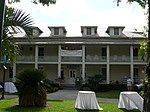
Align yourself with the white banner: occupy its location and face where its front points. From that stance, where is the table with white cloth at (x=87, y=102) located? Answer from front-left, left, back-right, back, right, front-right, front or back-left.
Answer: front

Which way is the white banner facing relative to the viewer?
toward the camera

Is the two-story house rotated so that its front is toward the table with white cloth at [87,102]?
yes

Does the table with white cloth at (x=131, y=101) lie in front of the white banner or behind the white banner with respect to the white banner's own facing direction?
in front

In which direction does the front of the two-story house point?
toward the camera

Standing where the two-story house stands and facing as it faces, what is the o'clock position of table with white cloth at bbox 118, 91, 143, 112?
The table with white cloth is roughly at 12 o'clock from the two-story house.

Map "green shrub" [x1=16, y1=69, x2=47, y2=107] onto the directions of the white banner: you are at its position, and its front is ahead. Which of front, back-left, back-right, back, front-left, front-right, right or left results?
front

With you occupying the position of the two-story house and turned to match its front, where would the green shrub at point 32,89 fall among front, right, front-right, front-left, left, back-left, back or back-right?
front

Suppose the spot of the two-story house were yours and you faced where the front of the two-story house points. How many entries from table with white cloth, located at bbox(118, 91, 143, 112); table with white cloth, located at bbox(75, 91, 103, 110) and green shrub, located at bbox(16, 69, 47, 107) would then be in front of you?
3
